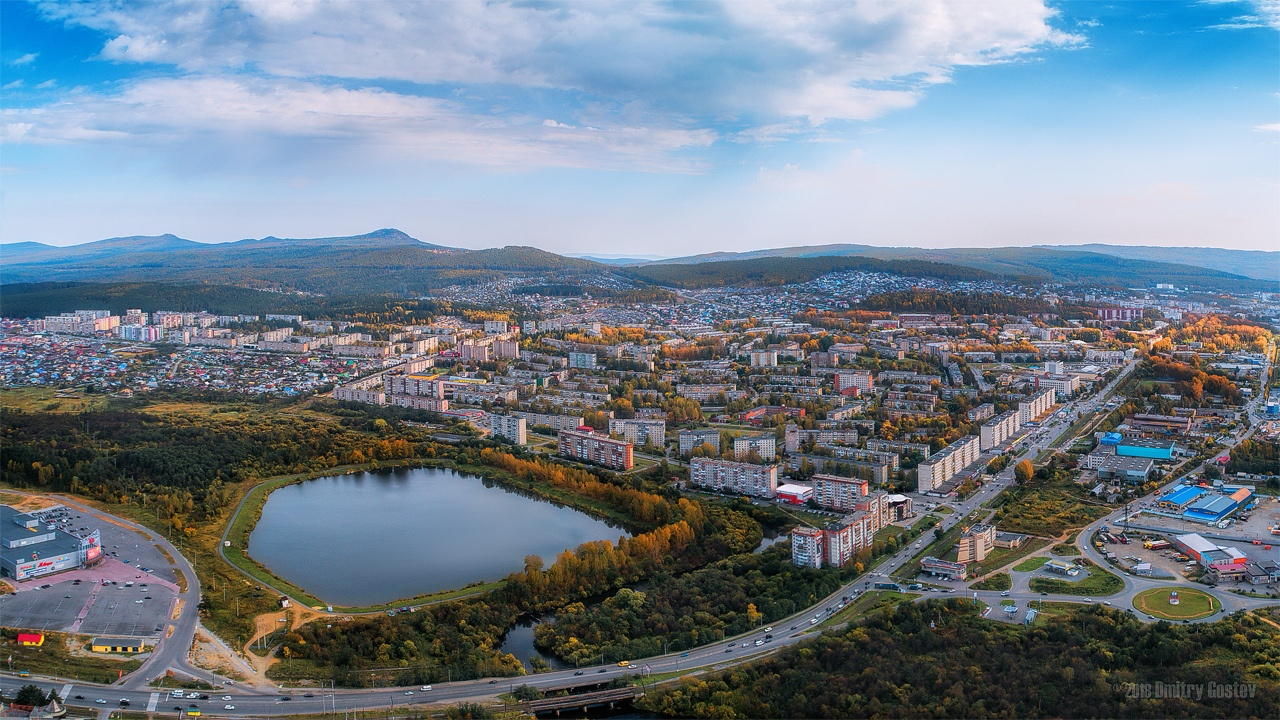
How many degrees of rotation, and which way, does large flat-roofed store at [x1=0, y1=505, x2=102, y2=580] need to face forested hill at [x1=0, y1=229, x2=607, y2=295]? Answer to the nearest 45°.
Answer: approximately 135° to its left

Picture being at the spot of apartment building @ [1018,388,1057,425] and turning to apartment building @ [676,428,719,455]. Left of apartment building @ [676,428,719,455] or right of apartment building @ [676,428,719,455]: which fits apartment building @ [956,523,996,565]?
left

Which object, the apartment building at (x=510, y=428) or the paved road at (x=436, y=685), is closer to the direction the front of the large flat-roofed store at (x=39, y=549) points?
the paved road

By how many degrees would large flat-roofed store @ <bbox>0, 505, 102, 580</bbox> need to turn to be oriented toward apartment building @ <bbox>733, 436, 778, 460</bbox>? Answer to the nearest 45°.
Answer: approximately 45° to its left

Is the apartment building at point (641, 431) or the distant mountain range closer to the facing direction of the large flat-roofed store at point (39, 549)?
the apartment building

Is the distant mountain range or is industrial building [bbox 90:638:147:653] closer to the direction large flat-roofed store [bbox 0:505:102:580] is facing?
the industrial building

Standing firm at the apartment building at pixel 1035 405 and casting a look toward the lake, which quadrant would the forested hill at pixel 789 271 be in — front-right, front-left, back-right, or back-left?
back-right

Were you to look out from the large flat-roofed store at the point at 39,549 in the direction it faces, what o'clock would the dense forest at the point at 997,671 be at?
The dense forest is roughly at 12 o'clock from the large flat-roofed store.

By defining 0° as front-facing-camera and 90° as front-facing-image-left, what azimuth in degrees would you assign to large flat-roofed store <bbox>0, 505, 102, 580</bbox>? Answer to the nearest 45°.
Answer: approximately 315°

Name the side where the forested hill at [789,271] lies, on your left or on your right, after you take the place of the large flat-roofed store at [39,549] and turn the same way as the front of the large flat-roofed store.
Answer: on your left

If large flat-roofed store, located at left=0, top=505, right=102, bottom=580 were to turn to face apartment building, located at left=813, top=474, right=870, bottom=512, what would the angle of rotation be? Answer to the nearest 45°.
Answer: approximately 45° to its left
